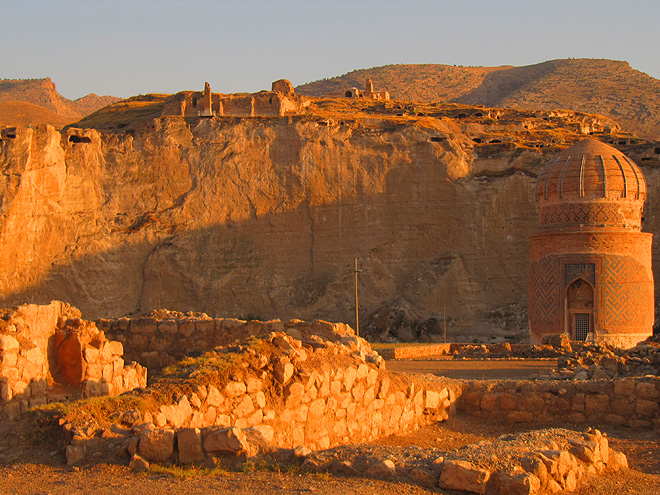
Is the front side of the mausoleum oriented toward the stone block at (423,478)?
yes

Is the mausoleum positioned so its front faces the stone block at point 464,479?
yes

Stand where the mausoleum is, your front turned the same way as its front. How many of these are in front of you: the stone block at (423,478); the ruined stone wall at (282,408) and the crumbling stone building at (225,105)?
2

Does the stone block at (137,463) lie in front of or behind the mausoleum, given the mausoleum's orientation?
in front

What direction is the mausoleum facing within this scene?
toward the camera

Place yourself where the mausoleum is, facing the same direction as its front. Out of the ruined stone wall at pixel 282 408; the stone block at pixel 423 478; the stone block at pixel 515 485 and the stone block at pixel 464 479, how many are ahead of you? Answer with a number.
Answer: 4

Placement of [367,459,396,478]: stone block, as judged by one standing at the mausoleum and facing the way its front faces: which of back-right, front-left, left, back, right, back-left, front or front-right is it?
front

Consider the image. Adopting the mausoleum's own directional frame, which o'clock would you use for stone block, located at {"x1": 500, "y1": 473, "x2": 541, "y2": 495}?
The stone block is roughly at 12 o'clock from the mausoleum.

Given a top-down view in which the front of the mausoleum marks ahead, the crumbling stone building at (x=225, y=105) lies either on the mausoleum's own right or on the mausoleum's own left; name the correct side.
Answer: on the mausoleum's own right

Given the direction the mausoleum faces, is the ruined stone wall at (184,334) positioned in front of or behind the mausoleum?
in front

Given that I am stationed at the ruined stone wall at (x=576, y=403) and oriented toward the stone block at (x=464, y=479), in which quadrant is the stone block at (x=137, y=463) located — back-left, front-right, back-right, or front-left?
front-right

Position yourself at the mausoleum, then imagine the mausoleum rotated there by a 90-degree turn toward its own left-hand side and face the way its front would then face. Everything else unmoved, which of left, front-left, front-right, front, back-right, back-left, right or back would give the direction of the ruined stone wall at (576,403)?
right

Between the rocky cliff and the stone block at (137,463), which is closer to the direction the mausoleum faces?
the stone block

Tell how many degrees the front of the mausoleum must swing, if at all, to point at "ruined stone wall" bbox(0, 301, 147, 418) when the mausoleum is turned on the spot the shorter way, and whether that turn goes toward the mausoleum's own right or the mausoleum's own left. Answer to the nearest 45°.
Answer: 0° — it already faces it

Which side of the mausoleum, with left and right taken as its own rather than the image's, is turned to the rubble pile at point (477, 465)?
front
